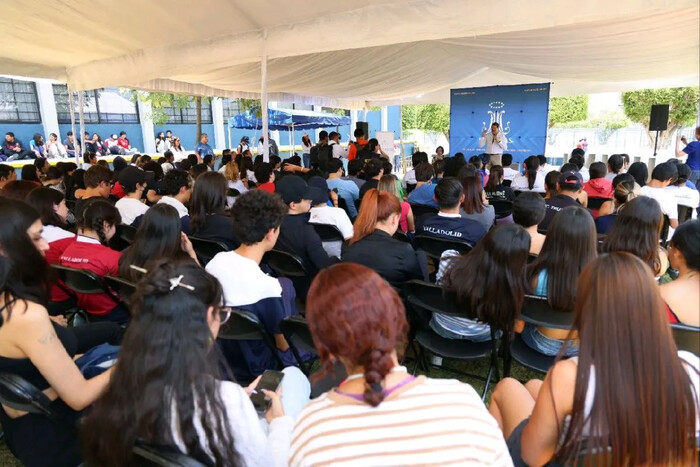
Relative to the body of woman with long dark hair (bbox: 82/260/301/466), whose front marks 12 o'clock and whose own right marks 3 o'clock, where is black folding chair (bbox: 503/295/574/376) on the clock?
The black folding chair is roughly at 1 o'clock from the woman with long dark hair.

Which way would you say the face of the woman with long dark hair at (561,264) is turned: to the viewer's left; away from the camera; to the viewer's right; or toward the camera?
away from the camera

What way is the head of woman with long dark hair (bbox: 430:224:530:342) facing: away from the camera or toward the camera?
away from the camera

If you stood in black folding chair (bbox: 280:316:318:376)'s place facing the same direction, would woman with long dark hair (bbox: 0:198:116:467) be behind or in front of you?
behind

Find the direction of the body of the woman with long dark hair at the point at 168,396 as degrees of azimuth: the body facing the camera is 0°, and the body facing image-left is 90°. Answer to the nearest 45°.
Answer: approximately 225°

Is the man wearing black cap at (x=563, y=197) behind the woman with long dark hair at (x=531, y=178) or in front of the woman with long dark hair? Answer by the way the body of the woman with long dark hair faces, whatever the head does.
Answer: behind

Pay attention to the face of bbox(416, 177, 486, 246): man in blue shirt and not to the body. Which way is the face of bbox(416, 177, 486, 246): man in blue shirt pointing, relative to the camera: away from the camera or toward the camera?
away from the camera

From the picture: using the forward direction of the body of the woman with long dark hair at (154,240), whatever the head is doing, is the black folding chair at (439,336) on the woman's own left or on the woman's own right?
on the woman's own right

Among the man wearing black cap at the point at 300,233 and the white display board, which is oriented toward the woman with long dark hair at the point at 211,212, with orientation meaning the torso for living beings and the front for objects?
the white display board

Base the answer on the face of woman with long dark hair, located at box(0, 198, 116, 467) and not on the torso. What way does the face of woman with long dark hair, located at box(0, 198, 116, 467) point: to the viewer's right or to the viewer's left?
to the viewer's right

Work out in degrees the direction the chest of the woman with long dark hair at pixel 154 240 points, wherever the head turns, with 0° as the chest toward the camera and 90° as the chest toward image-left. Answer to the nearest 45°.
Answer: approximately 225°

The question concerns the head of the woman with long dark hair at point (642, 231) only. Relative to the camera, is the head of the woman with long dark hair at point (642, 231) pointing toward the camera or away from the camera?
away from the camera

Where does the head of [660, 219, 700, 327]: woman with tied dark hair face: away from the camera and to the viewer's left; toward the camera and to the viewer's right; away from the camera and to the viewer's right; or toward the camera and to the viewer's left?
away from the camera and to the viewer's left
